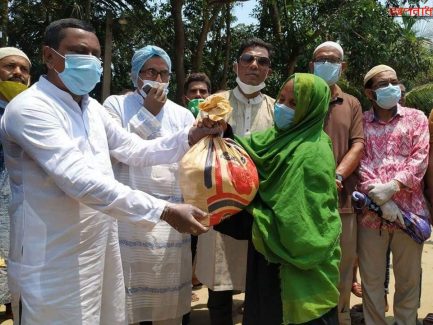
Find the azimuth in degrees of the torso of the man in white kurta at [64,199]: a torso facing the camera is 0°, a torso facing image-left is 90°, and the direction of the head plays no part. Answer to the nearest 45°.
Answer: approximately 315°

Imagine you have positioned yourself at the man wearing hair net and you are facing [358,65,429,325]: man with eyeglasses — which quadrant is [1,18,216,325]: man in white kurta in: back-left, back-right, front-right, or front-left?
back-right

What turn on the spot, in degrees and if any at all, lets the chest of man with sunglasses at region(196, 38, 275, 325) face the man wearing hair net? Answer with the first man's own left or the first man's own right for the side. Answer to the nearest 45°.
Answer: approximately 45° to the first man's own right

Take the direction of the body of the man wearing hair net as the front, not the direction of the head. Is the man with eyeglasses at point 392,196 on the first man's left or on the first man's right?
on the first man's left

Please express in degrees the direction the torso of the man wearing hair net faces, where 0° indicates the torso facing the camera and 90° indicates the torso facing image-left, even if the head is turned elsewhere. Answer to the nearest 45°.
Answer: approximately 0°

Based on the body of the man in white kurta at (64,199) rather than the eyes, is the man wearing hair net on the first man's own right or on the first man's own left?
on the first man's own left

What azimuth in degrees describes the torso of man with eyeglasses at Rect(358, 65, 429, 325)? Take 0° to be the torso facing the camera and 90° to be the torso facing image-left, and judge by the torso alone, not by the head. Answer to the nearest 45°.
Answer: approximately 0°

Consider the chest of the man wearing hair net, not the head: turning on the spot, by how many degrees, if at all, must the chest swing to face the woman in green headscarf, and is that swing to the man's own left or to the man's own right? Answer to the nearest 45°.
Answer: approximately 45° to the man's own left
